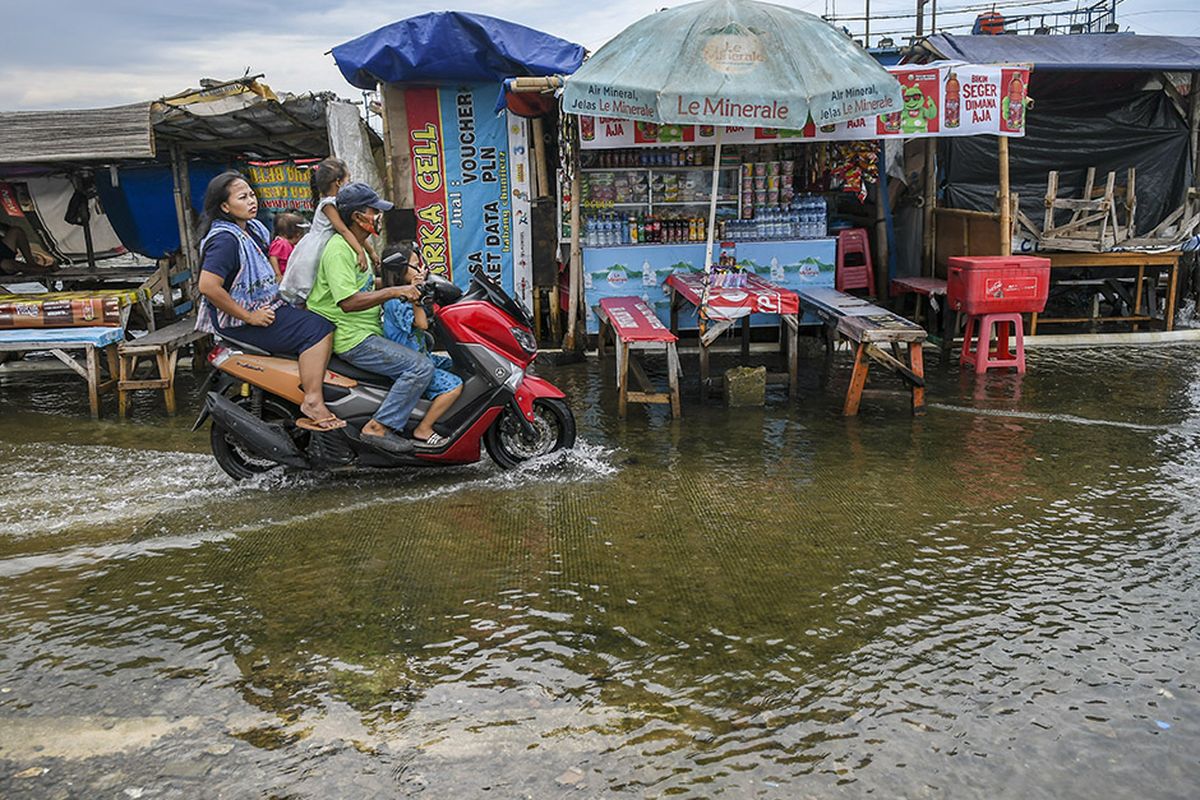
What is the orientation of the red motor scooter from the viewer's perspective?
to the viewer's right

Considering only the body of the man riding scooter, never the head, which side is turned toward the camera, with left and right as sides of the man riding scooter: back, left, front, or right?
right

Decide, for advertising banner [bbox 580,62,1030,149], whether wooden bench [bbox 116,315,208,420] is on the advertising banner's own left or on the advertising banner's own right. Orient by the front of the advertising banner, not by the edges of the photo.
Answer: on the advertising banner's own right

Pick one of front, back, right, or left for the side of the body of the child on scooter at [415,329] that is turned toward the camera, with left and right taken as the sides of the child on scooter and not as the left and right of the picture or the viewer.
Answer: right

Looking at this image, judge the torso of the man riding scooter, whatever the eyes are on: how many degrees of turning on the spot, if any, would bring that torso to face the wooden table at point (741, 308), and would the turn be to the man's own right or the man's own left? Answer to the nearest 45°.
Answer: approximately 45° to the man's own left

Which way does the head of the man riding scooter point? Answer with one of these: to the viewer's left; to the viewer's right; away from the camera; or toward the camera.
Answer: to the viewer's right

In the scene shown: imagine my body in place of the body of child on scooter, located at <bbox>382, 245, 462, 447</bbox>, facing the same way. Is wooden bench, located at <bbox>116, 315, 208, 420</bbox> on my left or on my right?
on my left

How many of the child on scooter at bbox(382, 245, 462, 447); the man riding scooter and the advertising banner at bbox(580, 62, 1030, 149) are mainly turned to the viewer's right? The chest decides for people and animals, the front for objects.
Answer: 2

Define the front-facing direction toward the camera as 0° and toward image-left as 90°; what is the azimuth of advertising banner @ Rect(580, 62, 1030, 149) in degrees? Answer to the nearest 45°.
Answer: approximately 0°
